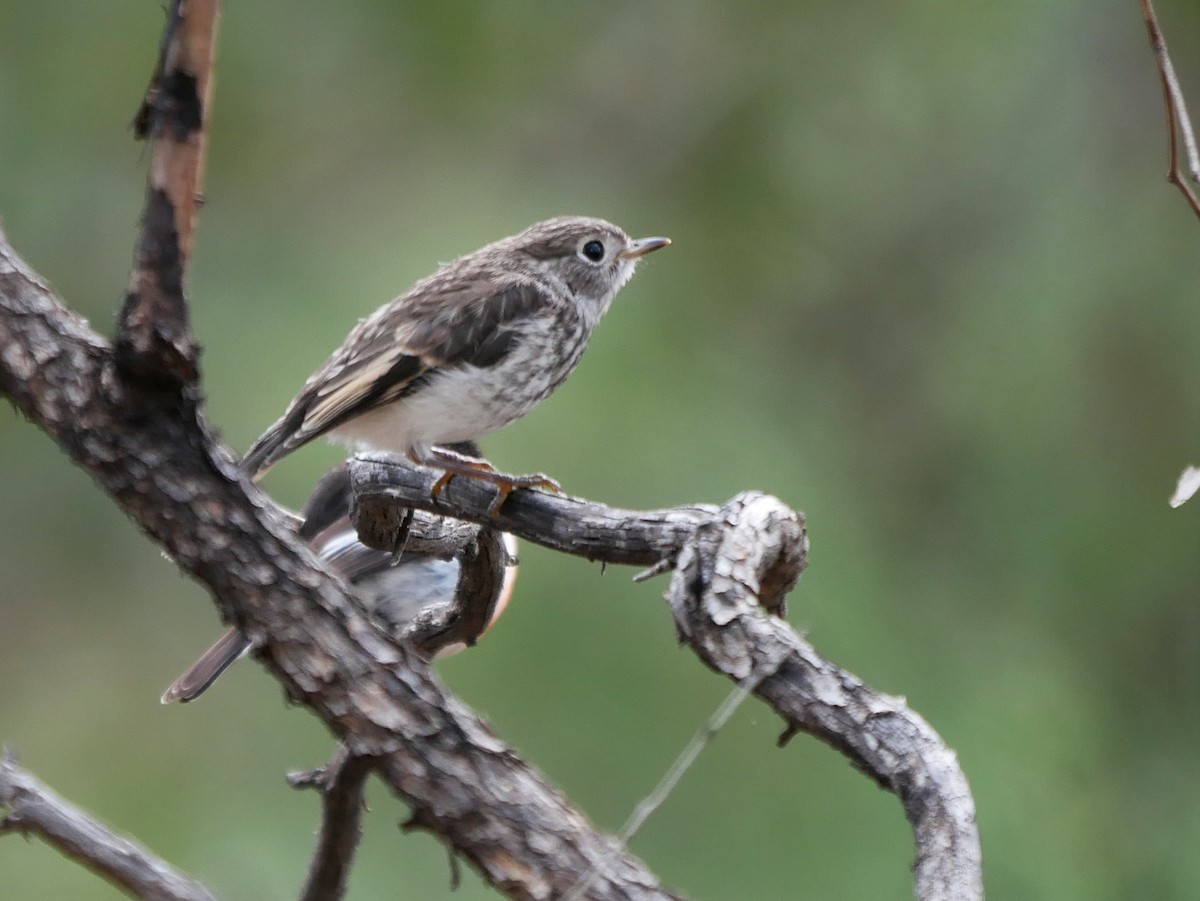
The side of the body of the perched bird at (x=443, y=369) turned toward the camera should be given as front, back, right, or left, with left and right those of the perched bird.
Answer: right

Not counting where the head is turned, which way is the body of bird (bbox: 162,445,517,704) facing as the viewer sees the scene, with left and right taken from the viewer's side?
facing to the right of the viewer

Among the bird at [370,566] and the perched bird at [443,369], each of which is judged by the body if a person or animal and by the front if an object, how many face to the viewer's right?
2

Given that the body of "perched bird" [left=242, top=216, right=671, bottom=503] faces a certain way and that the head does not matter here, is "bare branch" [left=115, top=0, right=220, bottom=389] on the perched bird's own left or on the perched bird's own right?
on the perched bird's own right

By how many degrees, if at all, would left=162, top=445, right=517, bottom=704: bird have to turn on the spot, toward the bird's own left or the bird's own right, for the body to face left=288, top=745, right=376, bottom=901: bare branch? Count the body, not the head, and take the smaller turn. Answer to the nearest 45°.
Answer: approximately 90° to the bird's own right

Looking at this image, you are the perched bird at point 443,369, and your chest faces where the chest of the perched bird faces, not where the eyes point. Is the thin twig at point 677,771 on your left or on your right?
on your right
